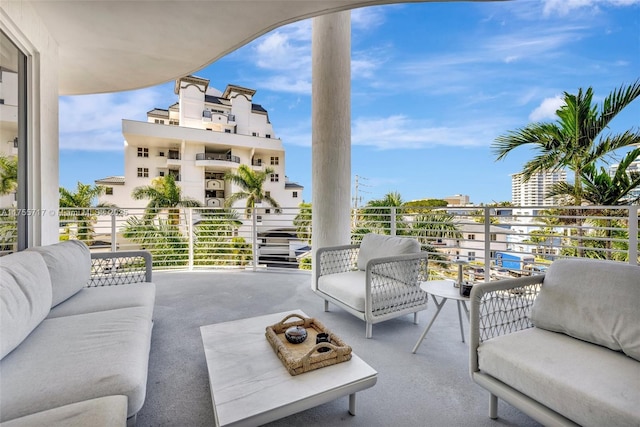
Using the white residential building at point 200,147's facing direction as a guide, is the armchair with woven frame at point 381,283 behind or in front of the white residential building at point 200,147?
in front

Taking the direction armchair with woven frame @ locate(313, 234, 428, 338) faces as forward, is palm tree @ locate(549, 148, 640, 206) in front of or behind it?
behind

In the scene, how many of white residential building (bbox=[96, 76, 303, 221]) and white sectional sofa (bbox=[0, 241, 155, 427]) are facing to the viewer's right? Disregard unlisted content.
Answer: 1

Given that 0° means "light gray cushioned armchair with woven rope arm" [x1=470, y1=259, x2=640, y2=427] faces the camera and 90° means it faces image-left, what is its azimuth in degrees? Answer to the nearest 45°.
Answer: approximately 45°

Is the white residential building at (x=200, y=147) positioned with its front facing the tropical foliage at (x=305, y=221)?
yes

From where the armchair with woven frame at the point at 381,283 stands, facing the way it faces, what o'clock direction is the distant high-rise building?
The distant high-rise building is roughly at 6 o'clock from the armchair with woven frame.

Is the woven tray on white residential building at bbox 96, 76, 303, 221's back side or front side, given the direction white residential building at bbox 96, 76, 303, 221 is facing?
on the front side

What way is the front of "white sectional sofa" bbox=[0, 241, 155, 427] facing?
to the viewer's right

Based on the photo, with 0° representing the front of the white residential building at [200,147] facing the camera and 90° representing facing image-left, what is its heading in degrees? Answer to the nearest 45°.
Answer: approximately 0°

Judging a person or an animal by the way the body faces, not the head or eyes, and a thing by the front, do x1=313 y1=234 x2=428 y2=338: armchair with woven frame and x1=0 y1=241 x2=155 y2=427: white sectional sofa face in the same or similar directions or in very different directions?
very different directions
